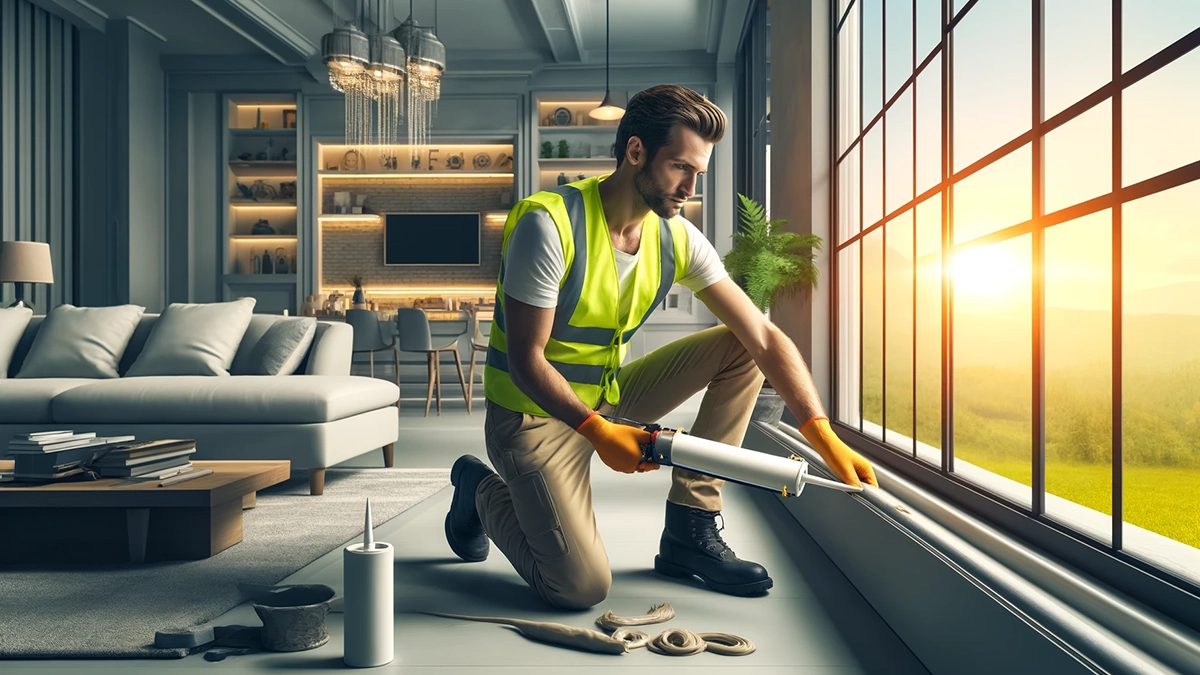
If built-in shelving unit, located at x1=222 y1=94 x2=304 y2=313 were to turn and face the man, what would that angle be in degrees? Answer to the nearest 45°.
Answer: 0° — it already faces them

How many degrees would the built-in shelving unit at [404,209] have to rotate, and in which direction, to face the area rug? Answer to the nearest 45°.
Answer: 0° — it already faces it

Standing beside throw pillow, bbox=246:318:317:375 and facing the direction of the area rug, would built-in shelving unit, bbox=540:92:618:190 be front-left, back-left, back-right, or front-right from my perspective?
back-left

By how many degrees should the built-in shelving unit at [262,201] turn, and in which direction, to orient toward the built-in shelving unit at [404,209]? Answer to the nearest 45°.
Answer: approximately 90° to its left

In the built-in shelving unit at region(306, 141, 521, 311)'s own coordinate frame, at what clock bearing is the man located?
The man is roughly at 12 o'clock from the built-in shelving unit.

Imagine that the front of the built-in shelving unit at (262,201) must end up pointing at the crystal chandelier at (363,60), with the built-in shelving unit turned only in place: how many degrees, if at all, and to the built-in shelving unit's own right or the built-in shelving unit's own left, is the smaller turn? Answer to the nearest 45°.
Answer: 0° — it already faces it

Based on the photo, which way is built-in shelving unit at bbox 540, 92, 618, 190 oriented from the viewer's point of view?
toward the camera

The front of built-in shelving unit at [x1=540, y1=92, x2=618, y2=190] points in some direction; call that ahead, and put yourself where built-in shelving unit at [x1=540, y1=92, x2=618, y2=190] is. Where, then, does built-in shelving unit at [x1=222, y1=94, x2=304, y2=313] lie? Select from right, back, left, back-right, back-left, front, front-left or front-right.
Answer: right

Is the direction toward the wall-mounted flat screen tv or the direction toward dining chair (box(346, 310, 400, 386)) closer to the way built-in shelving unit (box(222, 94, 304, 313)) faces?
the dining chair

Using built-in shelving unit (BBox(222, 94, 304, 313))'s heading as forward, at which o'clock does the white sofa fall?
The white sofa is roughly at 12 o'clock from the built-in shelving unit.

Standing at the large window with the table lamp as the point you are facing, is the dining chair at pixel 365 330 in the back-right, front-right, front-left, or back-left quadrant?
front-right

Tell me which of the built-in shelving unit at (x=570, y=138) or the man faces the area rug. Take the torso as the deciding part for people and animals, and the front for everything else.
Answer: the built-in shelving unit

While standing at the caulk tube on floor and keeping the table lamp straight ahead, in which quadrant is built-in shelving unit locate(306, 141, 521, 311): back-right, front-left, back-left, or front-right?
front-right

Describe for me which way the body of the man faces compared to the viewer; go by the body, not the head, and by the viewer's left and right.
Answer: facing the viewer and to the right of the viewer

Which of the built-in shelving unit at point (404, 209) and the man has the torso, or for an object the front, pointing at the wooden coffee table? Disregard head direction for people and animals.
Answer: the built-in shelving unit

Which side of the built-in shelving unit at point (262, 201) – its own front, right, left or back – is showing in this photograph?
front

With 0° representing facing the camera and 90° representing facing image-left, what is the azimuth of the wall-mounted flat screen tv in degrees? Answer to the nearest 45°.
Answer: approximately 0°
